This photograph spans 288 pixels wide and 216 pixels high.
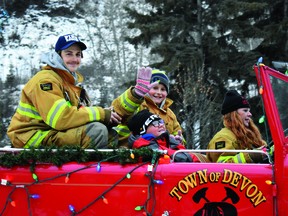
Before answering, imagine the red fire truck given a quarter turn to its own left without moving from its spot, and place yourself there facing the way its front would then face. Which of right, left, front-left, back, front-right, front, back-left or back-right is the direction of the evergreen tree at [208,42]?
front

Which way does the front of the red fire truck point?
to the viewer's right
